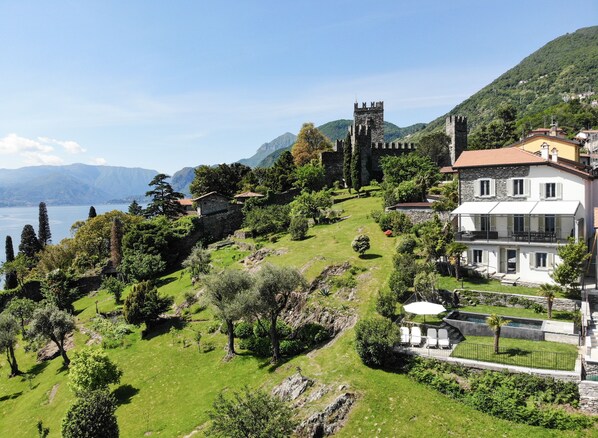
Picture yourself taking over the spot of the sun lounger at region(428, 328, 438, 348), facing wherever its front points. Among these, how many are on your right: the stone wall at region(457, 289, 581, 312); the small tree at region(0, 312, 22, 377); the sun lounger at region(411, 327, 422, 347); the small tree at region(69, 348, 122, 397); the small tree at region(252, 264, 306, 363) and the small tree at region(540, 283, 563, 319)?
4

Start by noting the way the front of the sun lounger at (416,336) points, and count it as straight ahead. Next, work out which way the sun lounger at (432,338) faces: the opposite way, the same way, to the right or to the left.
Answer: the same way

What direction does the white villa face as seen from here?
toward the camera

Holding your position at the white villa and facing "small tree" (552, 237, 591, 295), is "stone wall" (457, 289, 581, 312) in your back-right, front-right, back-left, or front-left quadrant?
front-right

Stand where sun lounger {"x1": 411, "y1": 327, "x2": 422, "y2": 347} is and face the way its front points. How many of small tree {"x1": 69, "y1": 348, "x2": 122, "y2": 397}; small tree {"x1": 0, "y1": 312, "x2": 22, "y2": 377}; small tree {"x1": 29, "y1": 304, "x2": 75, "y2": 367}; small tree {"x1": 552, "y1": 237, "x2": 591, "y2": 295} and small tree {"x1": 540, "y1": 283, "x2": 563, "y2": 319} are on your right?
3

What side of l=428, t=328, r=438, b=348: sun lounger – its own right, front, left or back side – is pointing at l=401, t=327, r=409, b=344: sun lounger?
right

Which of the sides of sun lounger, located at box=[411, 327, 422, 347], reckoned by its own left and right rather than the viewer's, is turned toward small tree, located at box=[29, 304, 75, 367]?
right

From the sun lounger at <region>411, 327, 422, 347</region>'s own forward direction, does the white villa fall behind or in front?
behind

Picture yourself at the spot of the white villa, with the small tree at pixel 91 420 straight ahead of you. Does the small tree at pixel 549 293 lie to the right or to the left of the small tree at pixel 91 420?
left

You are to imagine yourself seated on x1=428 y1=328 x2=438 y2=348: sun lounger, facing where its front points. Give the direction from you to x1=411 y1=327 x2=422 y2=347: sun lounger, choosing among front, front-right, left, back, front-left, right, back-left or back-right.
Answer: right

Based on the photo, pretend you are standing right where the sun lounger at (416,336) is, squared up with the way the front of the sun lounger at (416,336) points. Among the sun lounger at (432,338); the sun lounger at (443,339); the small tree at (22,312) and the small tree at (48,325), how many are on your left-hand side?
2

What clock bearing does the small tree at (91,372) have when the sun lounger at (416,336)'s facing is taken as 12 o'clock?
The small tree is roughly at 3 o'clock from the sun lounger.

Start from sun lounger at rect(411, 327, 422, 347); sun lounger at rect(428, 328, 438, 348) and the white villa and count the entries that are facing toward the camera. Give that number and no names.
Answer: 3

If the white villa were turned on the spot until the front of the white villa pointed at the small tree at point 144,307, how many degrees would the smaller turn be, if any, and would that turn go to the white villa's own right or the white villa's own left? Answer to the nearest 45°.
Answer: approximately 90° to the white villa's own right

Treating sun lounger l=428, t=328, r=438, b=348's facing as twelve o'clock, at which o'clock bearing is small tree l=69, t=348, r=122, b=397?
The small tree is roughly at 3 o'clock from the sun lounger.

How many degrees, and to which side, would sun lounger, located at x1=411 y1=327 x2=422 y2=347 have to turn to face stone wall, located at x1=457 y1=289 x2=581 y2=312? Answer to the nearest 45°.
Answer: approximately 135° to its left

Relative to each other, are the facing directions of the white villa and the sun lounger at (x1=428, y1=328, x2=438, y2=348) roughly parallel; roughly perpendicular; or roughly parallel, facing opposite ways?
roughly parallel

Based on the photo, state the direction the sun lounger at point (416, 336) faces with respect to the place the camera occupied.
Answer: facing the viewer

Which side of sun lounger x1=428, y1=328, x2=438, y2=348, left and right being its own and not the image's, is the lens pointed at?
front

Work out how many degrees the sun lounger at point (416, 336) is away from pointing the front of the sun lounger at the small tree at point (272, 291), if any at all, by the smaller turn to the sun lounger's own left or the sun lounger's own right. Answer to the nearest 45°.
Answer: approximately 90° to the sun lounger's own right

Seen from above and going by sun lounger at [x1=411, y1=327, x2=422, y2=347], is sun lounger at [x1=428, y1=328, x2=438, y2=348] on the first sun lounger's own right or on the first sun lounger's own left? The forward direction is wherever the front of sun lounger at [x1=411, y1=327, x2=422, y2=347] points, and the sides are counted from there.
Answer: on the first sun lounger's own left

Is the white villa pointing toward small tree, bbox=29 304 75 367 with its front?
no

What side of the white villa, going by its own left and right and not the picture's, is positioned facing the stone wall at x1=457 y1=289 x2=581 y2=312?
front
